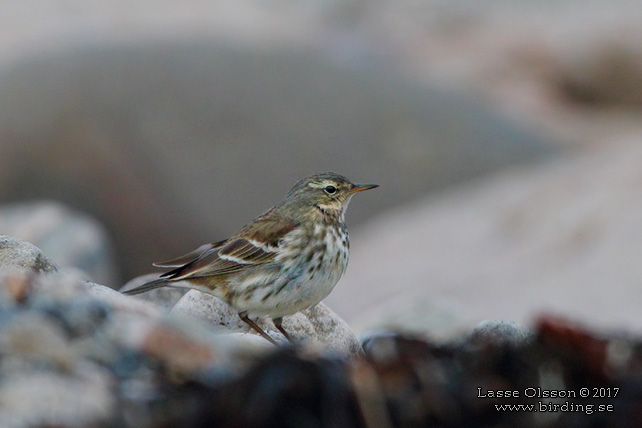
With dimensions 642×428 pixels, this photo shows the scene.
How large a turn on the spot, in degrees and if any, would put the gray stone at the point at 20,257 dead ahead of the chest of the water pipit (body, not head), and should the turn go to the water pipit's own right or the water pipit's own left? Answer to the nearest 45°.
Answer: approximately 135° to the water pipit's own right

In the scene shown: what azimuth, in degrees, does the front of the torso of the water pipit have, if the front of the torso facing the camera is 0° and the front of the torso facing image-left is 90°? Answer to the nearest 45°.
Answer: approximately 270°

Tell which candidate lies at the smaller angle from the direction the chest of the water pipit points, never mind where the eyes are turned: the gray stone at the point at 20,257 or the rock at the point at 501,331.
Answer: the rock

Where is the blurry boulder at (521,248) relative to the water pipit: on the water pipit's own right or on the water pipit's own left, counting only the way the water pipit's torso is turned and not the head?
on the water pipit's own left

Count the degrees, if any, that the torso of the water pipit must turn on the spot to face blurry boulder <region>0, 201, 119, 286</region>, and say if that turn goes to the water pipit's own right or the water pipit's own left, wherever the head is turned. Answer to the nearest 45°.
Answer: approximately 135° to the water pipit's own left

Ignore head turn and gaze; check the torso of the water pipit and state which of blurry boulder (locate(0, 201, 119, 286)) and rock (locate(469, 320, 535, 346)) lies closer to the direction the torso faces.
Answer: the rock

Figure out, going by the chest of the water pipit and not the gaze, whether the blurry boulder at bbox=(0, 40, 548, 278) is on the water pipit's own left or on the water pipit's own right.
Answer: on the water pipit's own left

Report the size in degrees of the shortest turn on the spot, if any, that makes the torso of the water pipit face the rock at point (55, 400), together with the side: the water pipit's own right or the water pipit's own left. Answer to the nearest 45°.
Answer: approximately 90° to the water pipit's own right
